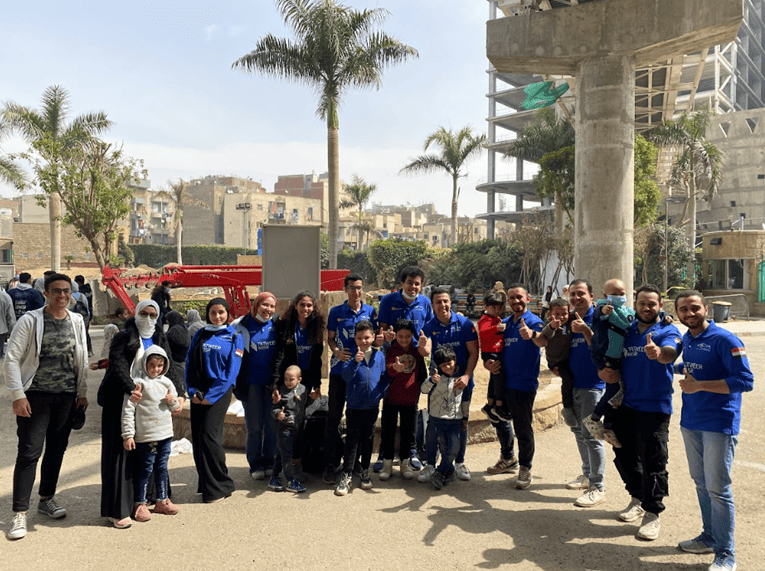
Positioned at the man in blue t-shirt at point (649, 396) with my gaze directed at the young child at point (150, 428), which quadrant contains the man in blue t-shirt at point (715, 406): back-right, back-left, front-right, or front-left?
back-left

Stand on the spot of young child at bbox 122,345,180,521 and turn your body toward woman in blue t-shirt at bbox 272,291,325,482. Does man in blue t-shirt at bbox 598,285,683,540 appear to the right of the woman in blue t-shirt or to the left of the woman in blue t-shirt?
right

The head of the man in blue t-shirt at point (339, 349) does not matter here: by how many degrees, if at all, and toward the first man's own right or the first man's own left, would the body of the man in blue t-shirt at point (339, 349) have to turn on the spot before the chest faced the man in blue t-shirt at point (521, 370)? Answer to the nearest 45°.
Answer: approximately 90° to the first man's own left

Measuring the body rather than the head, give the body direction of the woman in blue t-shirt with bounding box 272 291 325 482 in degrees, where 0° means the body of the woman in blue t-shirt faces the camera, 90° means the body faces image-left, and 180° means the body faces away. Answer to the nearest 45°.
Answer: approximately 0°

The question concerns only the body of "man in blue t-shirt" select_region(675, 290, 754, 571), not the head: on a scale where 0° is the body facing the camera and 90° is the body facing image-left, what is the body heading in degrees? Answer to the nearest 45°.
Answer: approximately 45°
